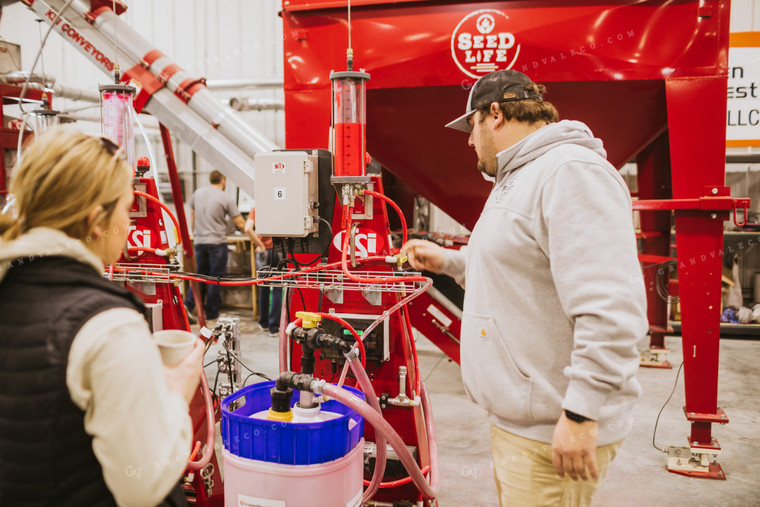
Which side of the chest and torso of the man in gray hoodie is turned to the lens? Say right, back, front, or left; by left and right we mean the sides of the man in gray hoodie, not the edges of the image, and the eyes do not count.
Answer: left

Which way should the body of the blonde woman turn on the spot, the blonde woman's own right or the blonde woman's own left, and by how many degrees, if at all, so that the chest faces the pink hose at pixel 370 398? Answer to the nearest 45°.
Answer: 0° — they already face it

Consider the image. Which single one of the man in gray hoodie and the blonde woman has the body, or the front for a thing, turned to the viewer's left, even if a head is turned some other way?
the man in gray hoodie

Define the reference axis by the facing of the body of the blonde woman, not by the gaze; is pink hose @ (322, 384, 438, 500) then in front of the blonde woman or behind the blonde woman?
in front

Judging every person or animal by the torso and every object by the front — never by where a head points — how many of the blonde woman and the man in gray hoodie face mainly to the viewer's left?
1

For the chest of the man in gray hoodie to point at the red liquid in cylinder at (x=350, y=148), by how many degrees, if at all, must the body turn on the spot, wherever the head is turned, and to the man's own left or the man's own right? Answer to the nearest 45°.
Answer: approximately 45° to the man's own right

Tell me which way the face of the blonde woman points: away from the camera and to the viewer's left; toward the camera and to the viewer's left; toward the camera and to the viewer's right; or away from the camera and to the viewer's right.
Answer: away from the camera and to the viewer's right

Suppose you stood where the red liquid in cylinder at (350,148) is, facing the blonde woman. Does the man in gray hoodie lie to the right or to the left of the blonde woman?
left

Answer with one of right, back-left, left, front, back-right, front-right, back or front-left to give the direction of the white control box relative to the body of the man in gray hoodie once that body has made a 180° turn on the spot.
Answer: back-left

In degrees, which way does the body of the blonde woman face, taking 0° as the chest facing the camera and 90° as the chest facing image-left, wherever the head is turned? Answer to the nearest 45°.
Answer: approximately 225°
